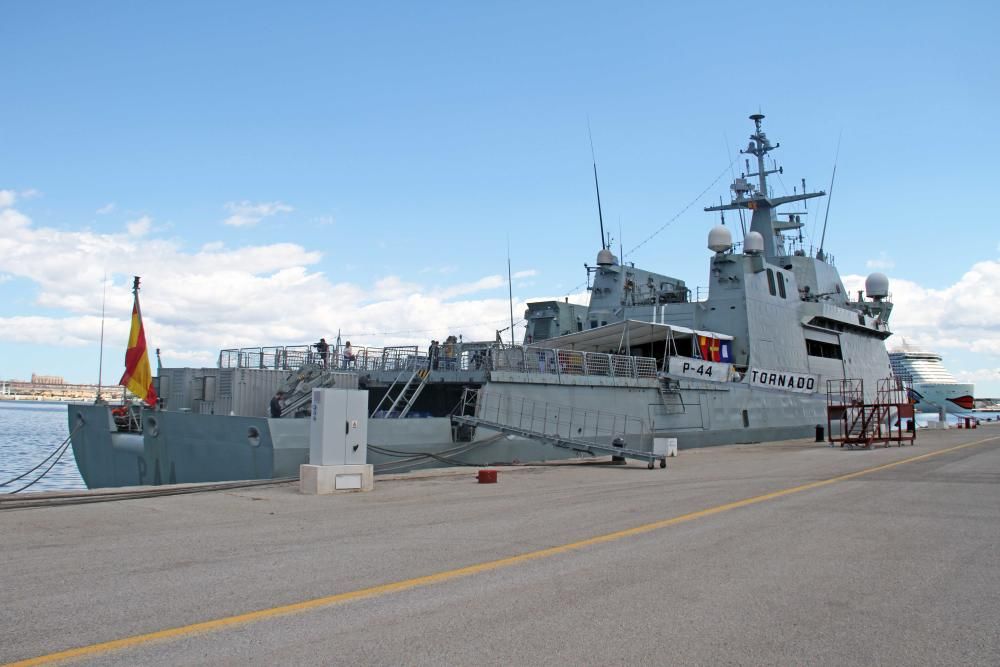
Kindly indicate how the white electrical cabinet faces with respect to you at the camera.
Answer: facing the viewer and to the right of the viewer

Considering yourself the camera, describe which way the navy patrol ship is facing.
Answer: facing away from the viewer and to the right of the viewer

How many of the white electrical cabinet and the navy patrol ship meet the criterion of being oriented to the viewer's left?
0

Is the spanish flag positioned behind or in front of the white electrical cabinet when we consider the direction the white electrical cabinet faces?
behind

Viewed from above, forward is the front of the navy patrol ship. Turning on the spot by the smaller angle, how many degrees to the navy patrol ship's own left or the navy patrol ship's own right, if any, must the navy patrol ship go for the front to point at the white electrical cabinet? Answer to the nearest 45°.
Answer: approximately 180°

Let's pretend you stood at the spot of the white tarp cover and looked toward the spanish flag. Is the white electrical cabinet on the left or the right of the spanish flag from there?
left

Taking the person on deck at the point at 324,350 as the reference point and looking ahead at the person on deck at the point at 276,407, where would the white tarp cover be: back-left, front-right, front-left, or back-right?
back-left
